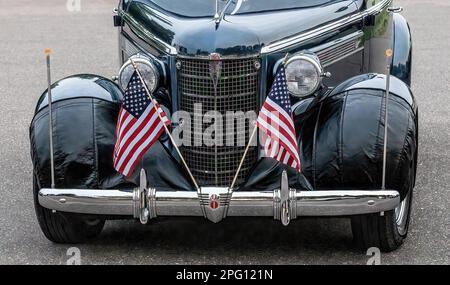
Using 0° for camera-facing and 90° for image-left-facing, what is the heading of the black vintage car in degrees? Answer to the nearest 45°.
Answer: approximately 0°
